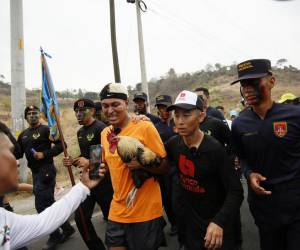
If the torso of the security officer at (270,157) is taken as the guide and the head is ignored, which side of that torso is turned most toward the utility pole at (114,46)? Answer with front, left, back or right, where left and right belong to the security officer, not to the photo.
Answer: right

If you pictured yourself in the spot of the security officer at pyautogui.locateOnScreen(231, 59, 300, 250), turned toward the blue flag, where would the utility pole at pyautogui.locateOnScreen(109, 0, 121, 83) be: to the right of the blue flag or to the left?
right

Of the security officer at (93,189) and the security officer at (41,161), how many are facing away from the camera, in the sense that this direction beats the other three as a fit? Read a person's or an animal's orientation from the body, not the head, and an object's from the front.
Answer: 0

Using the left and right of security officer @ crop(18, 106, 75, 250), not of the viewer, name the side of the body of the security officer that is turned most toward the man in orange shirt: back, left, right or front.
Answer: front

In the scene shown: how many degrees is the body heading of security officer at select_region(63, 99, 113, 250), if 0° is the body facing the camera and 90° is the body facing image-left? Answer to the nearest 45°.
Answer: approximately 45°

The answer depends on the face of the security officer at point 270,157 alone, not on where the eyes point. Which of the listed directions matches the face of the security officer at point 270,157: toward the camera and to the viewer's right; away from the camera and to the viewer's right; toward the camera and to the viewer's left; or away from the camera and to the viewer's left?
toward the camera and to the viewer's left

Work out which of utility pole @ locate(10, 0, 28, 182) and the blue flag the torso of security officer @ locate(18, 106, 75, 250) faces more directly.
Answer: the blue flag

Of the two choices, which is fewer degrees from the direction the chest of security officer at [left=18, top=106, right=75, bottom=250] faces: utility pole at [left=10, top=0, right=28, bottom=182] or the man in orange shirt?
the man in orange shirt
